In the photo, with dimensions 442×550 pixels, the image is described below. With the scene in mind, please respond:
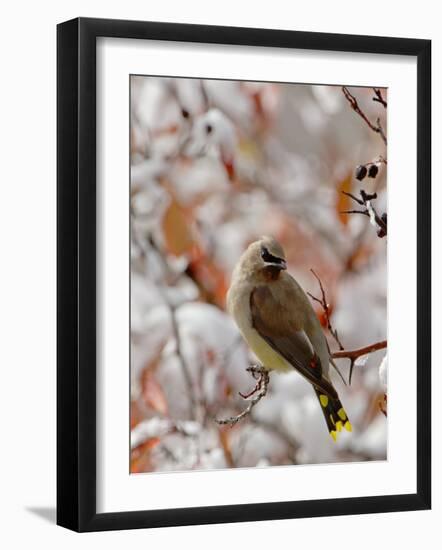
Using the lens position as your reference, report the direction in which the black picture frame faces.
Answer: facing the viewer and to the right of the viewer
